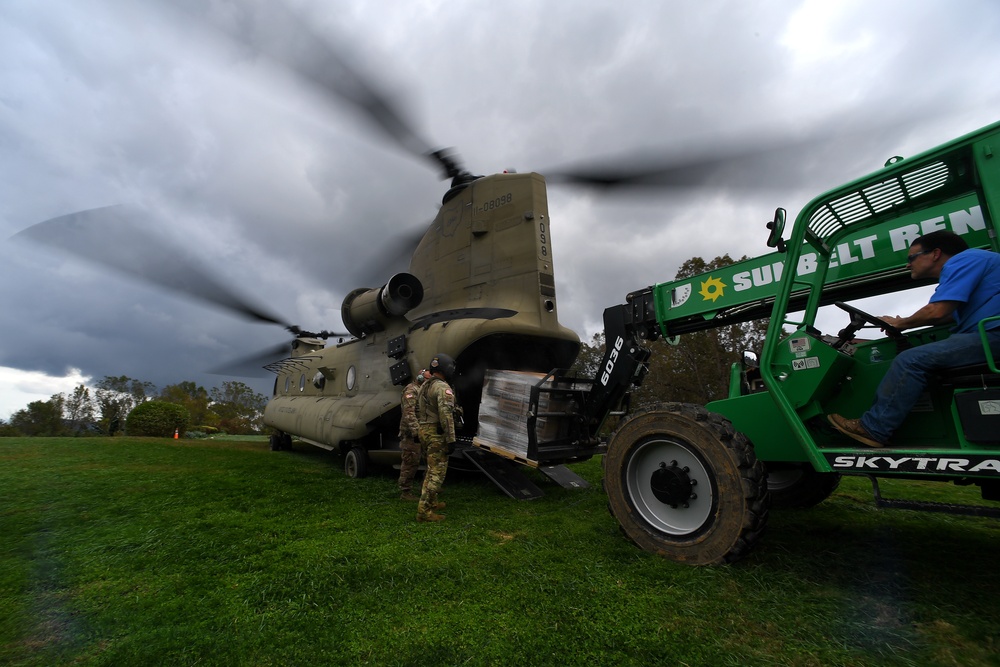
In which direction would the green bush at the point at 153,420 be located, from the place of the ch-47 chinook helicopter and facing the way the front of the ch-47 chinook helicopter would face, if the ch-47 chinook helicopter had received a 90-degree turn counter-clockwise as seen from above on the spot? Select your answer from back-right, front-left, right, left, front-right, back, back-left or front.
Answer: right

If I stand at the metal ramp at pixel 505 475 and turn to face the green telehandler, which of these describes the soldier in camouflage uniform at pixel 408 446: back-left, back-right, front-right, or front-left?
back-right

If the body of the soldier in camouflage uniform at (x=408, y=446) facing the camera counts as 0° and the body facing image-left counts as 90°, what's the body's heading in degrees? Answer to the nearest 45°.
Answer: approximately 270°

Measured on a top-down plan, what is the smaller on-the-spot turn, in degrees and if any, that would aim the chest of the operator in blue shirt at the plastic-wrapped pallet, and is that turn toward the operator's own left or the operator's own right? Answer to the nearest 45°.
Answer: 0° — they already face it

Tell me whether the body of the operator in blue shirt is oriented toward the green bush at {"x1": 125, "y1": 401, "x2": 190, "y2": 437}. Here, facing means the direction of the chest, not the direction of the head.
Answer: yes

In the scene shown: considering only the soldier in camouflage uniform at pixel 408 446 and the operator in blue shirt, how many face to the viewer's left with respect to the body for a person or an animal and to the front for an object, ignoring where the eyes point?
1

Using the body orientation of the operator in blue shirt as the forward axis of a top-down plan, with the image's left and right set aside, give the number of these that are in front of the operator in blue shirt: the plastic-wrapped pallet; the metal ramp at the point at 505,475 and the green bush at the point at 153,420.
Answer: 3

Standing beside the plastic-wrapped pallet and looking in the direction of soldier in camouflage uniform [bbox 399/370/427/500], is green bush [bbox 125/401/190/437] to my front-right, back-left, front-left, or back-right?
front-right

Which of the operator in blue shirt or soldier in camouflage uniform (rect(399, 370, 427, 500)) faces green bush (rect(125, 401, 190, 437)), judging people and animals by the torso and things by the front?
the operator in blue shirt

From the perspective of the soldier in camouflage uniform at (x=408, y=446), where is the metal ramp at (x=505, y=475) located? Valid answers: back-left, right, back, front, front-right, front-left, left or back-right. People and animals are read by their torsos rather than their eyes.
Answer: front

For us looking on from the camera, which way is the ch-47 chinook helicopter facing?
facing away from the viewer and to the left of the viewer

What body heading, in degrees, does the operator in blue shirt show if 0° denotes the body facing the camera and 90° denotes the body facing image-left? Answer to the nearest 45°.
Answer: approximately 90°

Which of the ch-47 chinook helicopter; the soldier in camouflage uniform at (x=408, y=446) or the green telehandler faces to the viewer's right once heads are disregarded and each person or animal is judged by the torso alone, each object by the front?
the soldier in camouflage uniform
